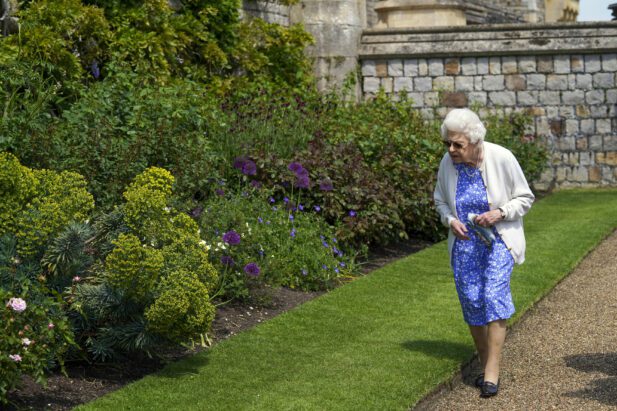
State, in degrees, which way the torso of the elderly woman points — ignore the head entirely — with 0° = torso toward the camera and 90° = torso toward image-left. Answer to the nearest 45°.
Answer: approximately 45°

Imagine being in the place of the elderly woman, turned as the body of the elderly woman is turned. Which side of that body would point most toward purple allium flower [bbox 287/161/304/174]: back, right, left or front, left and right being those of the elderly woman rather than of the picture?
right

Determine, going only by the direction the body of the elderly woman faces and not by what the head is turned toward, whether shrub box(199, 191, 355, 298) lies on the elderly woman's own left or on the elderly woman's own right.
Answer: on the elderly woman's own right

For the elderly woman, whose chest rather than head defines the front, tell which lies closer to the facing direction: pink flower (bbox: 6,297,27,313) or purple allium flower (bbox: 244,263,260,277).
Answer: the pink flower

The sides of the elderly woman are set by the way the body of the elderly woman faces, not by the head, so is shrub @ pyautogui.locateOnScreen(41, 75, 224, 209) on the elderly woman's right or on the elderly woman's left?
on the elderly woman's right

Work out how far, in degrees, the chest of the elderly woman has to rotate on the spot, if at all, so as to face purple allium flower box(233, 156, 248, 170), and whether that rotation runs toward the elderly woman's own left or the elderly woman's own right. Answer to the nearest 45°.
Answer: approximately 90° to the elderly woman's own right

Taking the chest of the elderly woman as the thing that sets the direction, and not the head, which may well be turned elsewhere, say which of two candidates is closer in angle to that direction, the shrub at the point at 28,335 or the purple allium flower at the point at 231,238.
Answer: the shrub

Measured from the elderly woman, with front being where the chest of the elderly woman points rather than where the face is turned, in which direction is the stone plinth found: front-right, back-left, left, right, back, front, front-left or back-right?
back-right
